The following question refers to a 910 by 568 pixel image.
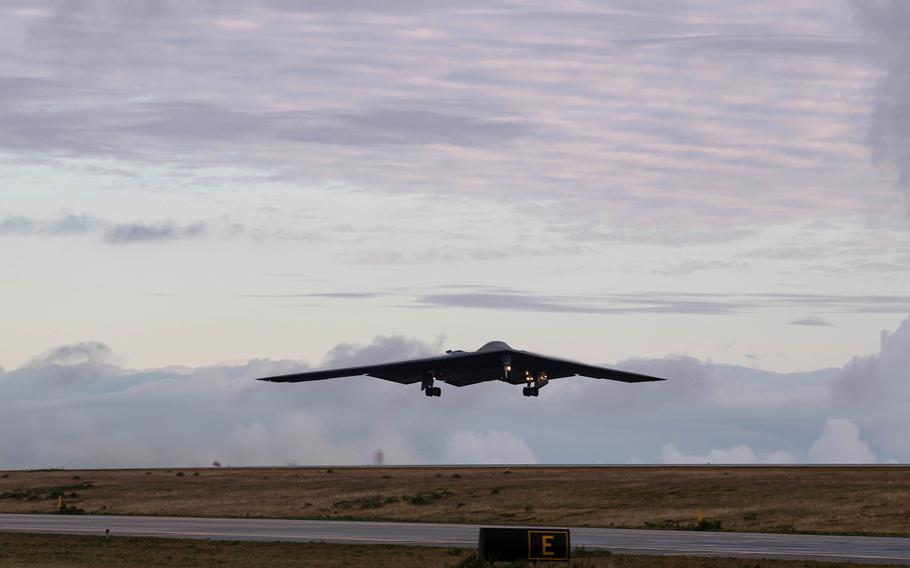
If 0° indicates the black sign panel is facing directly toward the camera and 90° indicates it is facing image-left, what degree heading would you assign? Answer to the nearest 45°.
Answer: approximately 0°
